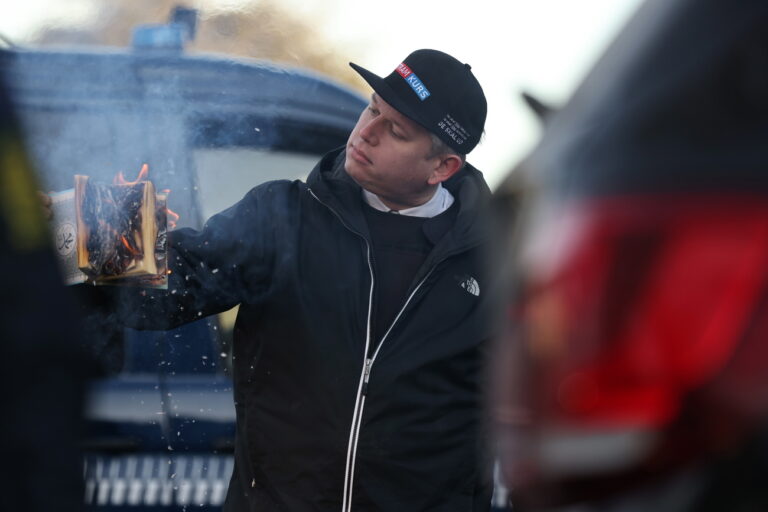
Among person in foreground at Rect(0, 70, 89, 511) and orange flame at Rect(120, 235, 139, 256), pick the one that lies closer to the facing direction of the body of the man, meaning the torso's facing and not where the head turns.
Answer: the person in foreground

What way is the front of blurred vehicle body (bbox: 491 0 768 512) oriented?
away from the camera

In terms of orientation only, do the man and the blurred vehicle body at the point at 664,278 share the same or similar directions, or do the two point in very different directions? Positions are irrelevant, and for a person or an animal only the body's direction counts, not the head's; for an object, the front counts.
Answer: very different directions

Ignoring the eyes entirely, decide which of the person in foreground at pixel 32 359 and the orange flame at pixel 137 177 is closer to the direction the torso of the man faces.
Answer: the person in foreground

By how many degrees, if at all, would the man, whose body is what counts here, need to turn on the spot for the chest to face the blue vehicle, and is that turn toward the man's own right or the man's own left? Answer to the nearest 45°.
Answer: approximately 135° to the man's own right

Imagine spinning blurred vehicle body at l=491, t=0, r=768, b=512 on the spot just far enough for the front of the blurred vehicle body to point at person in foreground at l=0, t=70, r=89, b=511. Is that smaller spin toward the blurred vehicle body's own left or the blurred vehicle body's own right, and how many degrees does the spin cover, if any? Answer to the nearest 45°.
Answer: approximately 90° to the blurred vehicle body's own left

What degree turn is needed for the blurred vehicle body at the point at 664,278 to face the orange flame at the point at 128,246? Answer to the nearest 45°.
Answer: approximately 45° to its left

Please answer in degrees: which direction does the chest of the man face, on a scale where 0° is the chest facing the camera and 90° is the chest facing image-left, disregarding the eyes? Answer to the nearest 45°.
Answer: approximately 0°

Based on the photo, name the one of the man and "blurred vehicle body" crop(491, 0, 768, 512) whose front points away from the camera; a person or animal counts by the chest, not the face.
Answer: the blurred vehicle body

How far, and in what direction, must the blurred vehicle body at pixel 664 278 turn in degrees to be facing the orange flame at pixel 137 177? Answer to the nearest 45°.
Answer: approximately 45° to its left

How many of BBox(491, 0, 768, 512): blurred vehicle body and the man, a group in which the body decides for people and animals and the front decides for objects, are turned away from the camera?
1
